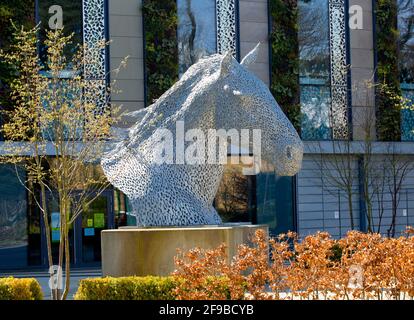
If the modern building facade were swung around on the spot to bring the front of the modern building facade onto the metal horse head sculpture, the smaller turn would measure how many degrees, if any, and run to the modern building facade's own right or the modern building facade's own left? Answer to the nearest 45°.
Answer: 0° — it already faces it

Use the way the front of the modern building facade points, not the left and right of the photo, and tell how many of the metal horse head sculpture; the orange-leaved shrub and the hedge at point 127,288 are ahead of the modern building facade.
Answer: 3

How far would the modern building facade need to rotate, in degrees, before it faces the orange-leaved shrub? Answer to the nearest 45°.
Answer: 0° — it already faces it

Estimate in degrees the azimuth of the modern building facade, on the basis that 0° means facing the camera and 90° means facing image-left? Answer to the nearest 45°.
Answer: approximately 0°

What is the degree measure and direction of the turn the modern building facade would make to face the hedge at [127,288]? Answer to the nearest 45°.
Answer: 0° — it already faces it
